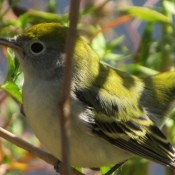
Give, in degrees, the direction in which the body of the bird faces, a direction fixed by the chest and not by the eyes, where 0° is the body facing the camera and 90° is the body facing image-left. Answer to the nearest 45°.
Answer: approximately 90°

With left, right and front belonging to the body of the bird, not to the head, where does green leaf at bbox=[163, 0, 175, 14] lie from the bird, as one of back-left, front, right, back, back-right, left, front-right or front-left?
back-right

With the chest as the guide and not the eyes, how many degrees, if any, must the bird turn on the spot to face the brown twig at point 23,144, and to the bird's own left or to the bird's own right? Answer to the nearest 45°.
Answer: approximately 45° to the bird's own left

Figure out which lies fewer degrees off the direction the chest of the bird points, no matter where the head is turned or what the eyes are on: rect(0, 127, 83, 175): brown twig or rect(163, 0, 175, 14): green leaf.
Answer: the brown twig

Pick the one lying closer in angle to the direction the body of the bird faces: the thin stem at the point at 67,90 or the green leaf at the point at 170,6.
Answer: the thin stem

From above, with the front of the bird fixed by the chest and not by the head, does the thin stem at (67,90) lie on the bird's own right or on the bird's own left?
on the bird's own left
